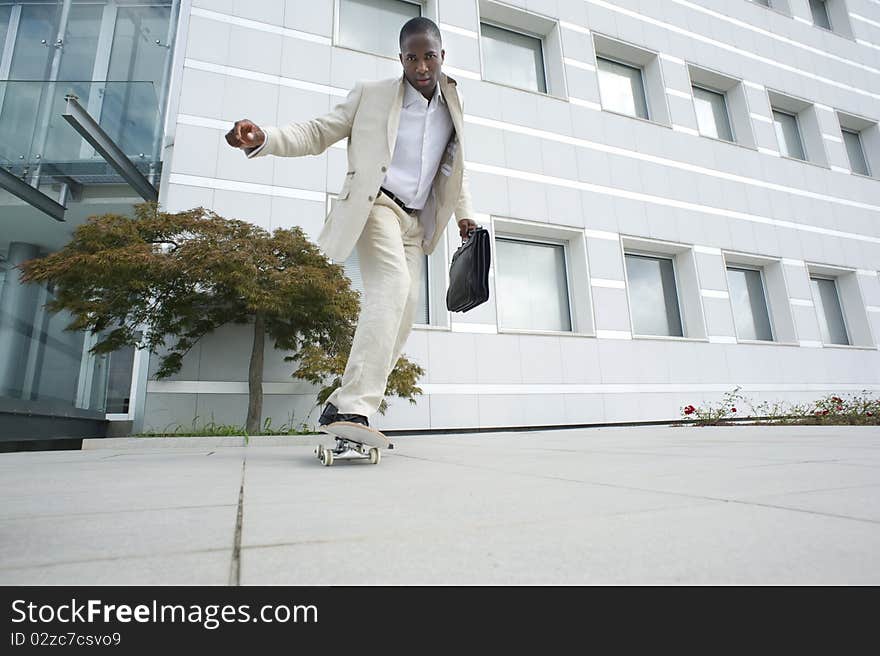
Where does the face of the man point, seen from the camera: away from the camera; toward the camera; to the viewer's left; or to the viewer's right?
toward the camera

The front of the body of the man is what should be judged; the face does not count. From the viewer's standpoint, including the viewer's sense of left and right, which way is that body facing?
facing the viewer and to the right of the viewer

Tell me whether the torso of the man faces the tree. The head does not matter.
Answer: no
